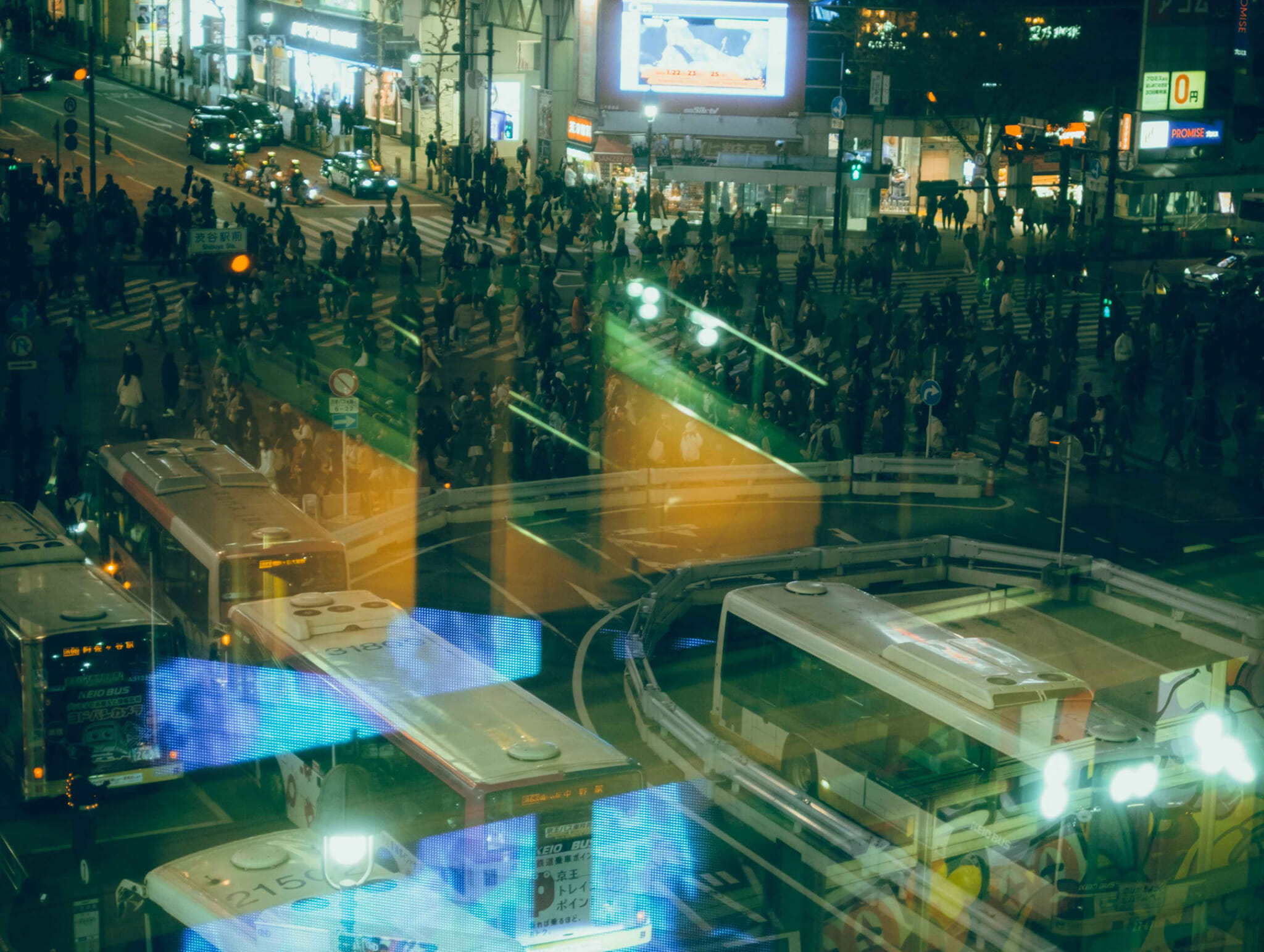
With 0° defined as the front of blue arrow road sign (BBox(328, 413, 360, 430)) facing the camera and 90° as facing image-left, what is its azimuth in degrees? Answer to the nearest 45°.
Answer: approximately 0°

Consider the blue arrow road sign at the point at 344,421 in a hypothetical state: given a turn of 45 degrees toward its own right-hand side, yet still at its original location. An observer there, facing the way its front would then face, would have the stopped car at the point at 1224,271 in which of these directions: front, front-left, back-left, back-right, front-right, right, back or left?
back

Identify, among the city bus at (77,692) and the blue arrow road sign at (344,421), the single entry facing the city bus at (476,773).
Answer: the blue arrow road sign

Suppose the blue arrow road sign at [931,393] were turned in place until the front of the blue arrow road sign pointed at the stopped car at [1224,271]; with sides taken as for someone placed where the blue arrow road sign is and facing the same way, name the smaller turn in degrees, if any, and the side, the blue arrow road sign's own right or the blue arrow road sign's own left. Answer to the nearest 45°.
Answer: approximately 180°
